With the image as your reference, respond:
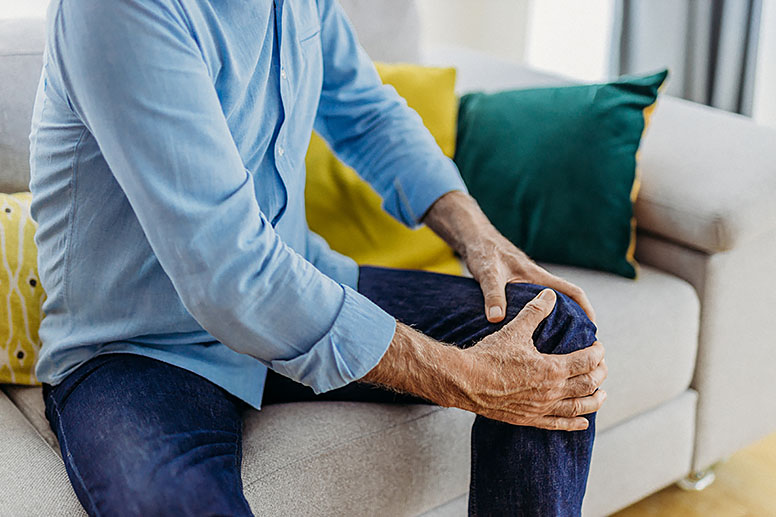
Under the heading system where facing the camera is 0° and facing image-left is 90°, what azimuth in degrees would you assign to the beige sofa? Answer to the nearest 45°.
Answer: approximately 315°

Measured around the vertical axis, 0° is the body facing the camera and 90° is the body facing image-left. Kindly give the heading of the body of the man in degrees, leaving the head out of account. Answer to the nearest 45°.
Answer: approximately 315°
